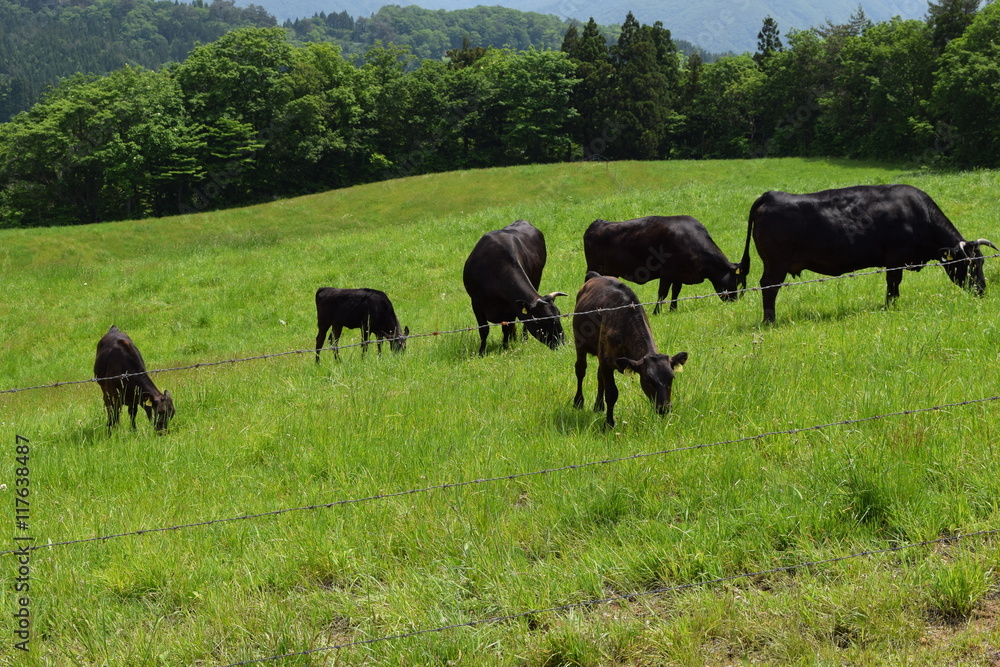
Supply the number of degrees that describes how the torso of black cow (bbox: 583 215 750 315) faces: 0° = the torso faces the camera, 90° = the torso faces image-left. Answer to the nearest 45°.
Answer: approximately 270°

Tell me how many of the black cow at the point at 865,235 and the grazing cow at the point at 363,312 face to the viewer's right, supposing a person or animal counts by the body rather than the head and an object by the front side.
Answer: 2

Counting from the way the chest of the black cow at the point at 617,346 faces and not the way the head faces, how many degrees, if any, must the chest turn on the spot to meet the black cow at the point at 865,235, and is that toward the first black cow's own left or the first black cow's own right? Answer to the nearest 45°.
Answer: approximately 90° to the first black cow's own left

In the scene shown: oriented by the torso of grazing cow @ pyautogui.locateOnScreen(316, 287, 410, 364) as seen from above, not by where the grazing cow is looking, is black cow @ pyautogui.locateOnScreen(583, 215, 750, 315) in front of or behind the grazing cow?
in front

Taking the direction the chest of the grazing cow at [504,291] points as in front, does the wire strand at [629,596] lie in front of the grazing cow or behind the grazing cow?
in front

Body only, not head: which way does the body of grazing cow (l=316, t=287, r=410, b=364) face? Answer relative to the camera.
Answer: to the viewer's right

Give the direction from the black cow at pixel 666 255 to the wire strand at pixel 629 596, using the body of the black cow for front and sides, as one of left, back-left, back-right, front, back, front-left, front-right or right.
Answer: right

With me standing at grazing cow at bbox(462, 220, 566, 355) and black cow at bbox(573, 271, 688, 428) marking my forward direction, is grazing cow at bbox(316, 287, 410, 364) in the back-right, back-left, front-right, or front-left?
back-right

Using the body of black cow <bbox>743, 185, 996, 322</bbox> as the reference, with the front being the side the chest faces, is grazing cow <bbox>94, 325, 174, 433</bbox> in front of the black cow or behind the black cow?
behind

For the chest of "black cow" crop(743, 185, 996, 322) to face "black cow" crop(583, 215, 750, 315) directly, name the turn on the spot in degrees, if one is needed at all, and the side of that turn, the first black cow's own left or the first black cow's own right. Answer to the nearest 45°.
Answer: approximately 135° to the first black cow's own left

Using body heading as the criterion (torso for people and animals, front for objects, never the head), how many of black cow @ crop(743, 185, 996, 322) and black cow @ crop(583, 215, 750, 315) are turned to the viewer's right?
2

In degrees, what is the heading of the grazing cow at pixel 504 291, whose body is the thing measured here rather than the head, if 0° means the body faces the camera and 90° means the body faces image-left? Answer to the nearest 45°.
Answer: approximately 315°

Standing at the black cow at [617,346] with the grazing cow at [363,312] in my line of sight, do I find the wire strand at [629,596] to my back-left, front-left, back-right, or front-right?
back-left

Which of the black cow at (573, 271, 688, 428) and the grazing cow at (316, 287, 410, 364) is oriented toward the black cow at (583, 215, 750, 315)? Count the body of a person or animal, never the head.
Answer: the grazing cow

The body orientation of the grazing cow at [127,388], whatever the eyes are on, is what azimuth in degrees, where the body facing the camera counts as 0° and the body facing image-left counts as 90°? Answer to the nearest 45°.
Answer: approximately 315°
